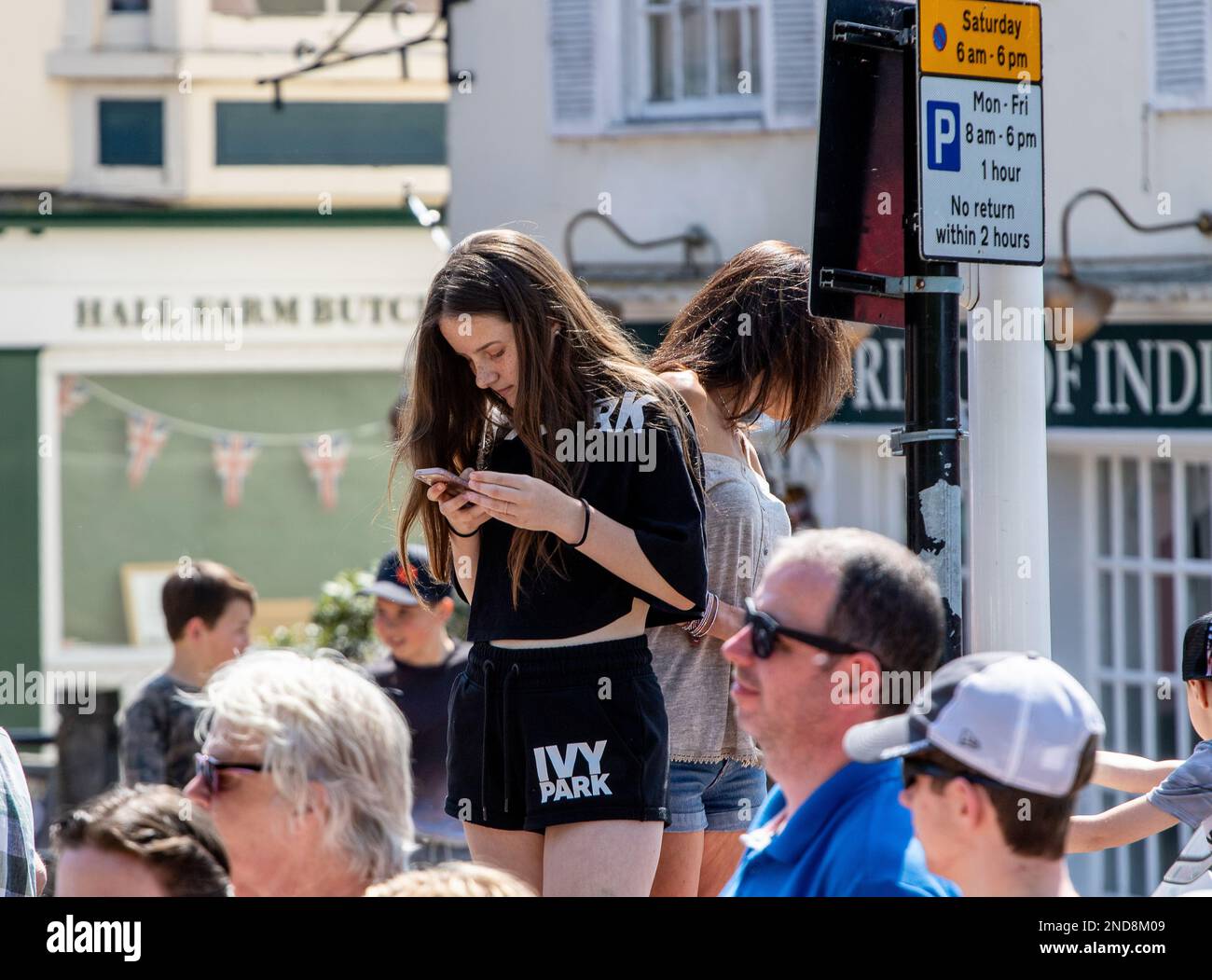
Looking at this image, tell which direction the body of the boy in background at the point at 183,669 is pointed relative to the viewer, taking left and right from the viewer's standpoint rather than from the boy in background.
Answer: facing to the right of the viewer

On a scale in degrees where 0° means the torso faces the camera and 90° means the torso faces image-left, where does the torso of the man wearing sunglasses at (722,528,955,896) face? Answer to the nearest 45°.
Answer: approximately 90°

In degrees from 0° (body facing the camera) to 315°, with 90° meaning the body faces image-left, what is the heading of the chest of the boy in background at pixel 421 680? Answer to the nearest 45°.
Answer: approximately 45°

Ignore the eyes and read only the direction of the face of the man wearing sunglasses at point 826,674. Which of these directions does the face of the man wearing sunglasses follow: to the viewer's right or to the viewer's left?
to the viewer's left

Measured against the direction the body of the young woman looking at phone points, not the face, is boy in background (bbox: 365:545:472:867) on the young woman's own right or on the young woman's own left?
on the young woman's own right

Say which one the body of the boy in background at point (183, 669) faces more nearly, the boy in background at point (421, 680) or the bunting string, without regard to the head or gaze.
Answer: the boy in background
